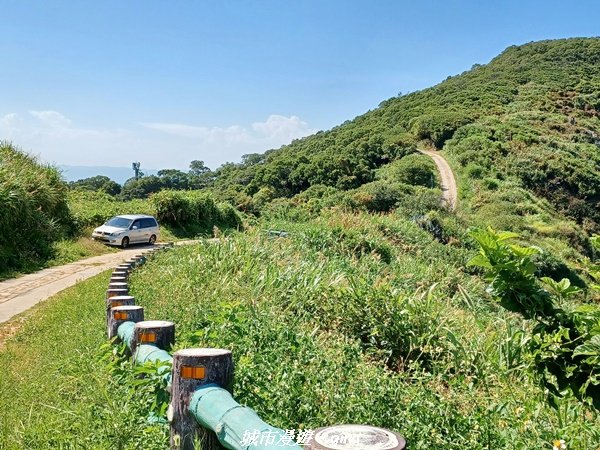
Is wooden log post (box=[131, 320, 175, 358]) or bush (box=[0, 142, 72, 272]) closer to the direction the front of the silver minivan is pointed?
the bush

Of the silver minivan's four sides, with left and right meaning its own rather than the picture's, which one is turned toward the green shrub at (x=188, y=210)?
back

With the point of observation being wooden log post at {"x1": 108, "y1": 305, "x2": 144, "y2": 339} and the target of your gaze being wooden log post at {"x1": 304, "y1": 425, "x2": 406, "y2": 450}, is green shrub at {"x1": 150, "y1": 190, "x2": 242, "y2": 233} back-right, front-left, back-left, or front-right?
back-left

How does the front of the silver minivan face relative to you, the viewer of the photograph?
facing the viewer and to the left of the viewer

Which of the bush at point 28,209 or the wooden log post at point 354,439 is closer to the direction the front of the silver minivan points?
the bush

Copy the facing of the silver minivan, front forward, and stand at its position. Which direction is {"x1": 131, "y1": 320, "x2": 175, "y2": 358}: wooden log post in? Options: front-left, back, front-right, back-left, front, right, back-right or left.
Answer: front-left

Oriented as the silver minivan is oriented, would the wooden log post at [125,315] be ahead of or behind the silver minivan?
ahead

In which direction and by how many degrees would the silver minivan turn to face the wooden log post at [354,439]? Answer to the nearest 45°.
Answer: approximately 45° to its left

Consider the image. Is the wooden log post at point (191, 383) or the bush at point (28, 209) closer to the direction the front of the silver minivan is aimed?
the bush

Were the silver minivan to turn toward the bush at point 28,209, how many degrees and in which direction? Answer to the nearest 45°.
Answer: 0° — it already faces it

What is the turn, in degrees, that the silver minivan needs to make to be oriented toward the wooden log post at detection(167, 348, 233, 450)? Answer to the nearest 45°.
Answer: approximately 45° to its left
